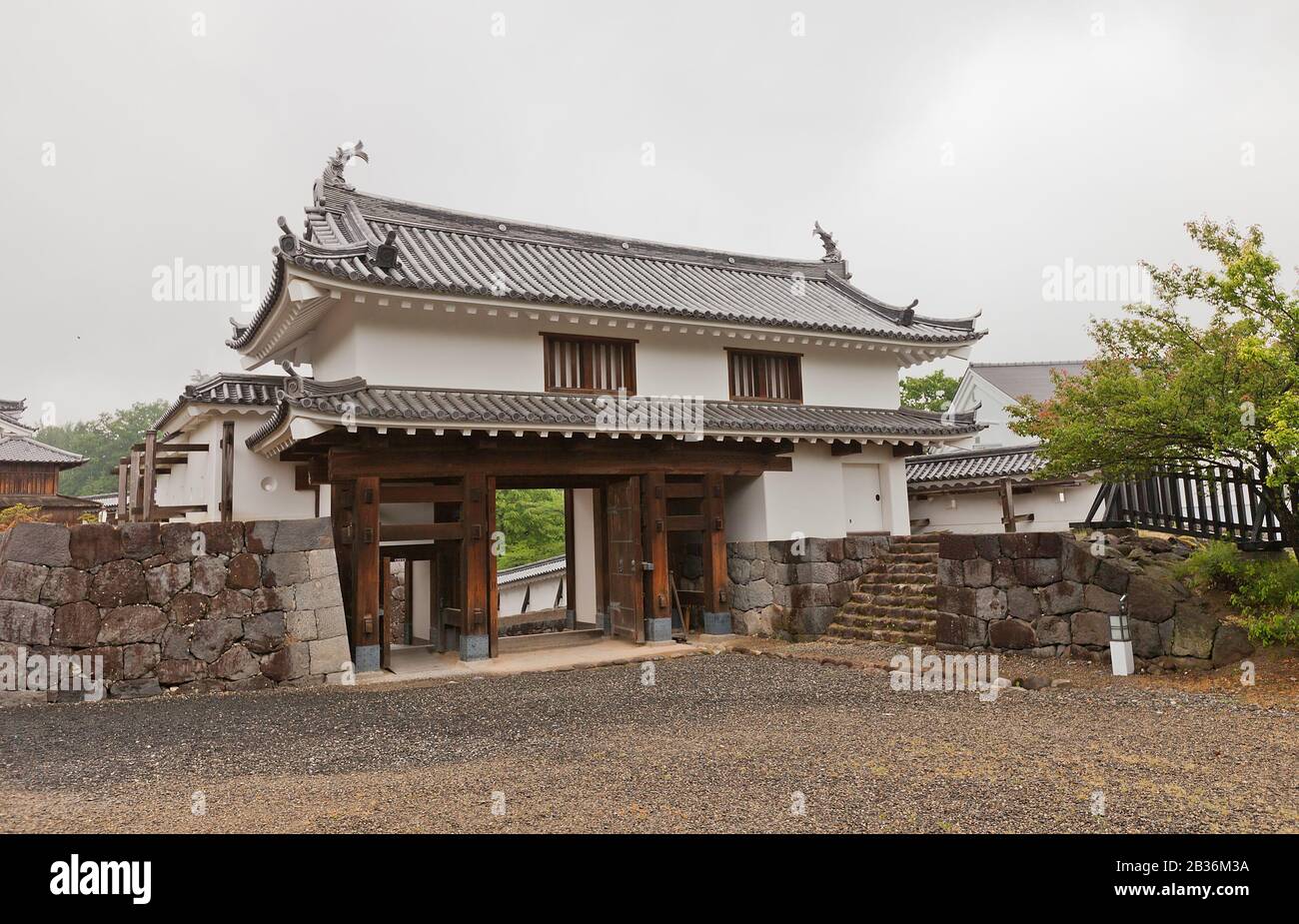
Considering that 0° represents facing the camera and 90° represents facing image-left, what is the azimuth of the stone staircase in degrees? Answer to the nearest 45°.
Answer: approximately 0°

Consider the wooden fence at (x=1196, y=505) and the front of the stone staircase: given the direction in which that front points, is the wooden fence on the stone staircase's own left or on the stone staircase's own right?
on the stone staircase's own left

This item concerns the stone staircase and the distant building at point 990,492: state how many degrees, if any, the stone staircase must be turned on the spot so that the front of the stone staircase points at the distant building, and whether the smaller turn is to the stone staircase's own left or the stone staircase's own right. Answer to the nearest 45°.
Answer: approximately 180°

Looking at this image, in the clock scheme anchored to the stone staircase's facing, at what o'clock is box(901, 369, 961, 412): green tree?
The green tree is roughly at 6 o'clock from the stone staircase.

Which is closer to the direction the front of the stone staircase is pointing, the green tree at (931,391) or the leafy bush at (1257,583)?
the leafy bush

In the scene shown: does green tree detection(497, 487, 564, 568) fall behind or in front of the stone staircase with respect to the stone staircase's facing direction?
behind

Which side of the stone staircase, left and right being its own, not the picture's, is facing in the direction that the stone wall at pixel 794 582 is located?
right

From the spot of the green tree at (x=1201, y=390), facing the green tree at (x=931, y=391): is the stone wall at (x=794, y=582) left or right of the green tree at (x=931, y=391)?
left
